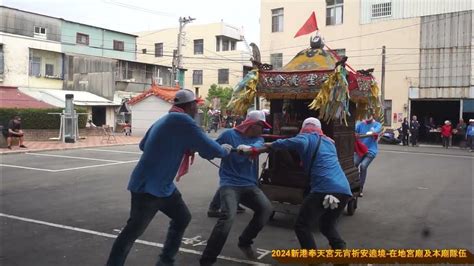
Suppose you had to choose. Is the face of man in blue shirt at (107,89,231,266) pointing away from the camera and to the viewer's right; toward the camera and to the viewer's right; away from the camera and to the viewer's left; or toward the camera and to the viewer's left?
away from the camera and to the viewer's right

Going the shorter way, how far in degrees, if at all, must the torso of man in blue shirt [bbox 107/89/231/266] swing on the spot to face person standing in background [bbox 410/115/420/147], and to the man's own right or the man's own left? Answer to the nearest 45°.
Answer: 0° — they already face them

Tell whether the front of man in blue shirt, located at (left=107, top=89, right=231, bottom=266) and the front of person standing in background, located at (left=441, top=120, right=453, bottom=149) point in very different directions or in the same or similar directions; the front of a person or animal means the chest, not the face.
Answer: very different directions

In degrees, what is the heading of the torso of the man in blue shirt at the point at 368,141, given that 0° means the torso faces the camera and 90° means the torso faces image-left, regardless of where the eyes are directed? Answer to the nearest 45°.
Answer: approximately 45°
